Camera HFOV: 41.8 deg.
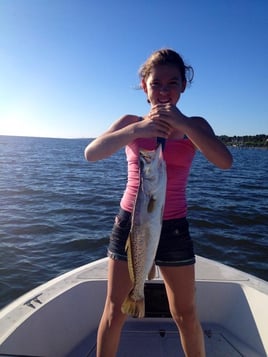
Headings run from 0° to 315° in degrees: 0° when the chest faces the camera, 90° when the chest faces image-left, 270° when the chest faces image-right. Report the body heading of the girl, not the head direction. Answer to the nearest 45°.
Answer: approximately 0°
